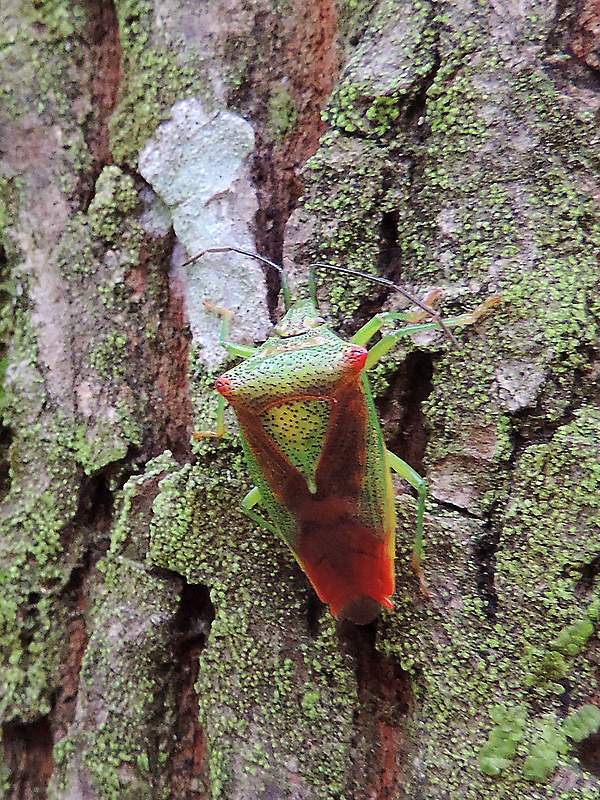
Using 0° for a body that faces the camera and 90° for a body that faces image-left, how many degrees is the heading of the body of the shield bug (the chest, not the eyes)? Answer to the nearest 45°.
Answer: approximately 180°
